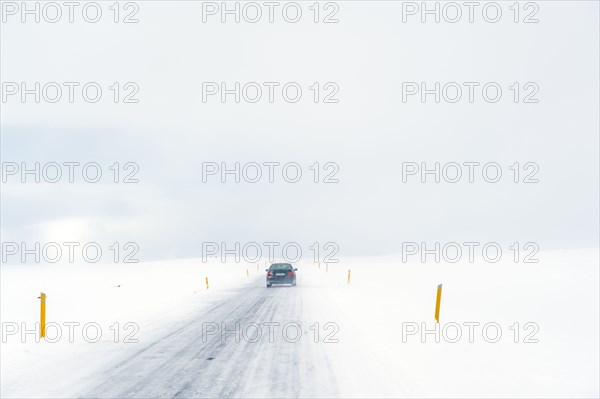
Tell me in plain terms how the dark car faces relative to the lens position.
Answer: facing away from the viewer
